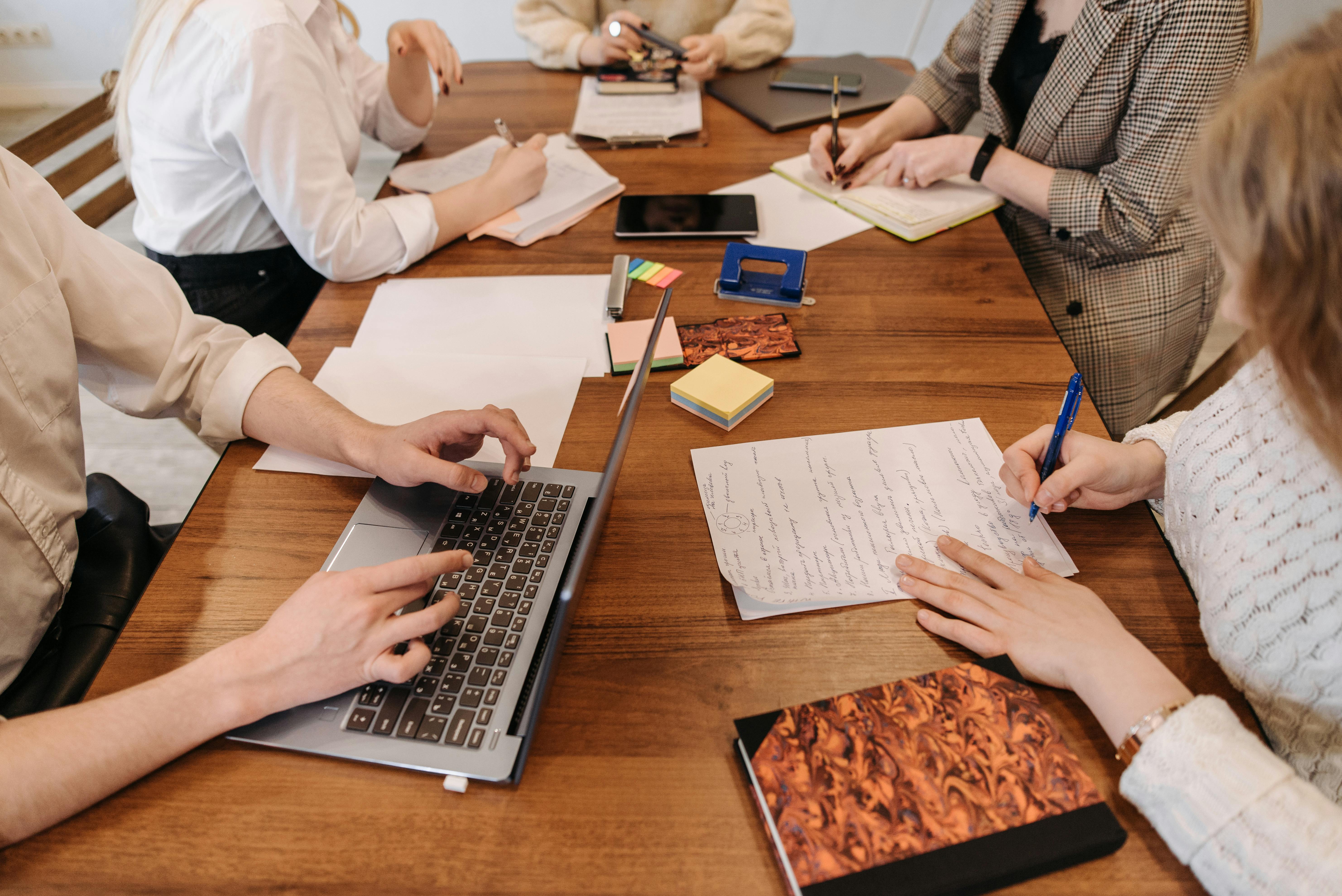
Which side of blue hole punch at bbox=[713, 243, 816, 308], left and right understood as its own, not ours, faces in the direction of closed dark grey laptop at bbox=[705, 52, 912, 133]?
back

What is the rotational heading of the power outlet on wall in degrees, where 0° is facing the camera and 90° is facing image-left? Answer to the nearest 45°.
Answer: approximately 0°

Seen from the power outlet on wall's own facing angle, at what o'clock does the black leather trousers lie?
The black leather trousers is roughly at 12 o'clock from the power outlet on wall.

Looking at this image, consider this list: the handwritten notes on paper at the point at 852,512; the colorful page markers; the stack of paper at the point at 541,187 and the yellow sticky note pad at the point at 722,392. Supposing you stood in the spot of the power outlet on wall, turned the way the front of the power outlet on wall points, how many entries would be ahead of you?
4

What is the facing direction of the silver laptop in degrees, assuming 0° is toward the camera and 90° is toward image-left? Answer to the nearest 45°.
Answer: approximately 90°

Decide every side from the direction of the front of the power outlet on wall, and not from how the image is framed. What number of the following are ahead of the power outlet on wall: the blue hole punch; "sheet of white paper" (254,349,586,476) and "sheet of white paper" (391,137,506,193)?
3

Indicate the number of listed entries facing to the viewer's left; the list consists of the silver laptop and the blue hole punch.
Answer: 1
